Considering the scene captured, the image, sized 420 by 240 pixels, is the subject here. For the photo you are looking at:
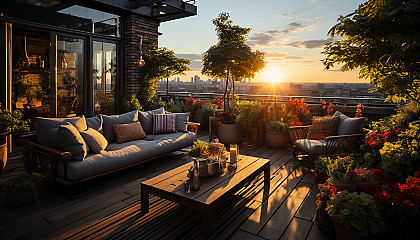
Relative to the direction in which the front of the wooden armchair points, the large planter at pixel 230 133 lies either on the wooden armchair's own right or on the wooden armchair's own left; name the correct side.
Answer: on the wooden armchair's own right

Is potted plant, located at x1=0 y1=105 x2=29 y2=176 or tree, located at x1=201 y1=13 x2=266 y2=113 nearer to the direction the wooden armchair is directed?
the potted plant

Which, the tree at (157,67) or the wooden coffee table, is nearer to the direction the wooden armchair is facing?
the wooden coffee table

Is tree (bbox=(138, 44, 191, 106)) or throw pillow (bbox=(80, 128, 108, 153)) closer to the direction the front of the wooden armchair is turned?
the throw pillow

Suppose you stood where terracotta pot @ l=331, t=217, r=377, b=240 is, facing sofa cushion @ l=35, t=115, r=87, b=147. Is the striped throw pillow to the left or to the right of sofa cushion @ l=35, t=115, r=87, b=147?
right

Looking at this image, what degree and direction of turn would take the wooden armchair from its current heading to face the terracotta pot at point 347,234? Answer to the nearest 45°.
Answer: approximately 45° to its left

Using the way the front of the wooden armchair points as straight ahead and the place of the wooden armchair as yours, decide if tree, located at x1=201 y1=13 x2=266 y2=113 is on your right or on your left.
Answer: on your right

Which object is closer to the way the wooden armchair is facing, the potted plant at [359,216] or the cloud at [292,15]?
the potted plant

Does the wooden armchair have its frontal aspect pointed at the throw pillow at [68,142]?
yes

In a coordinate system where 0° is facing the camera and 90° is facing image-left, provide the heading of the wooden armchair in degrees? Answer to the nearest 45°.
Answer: approximately 45°
